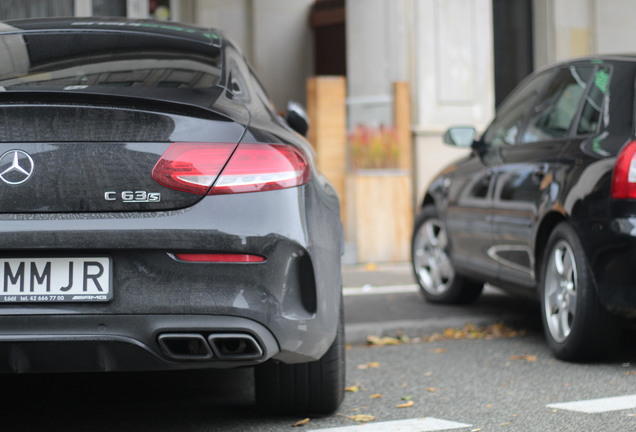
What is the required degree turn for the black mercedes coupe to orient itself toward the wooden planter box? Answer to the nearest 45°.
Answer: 0° — it already faces it

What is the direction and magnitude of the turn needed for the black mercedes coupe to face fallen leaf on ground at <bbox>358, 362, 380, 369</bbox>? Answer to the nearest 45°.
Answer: approximately 45° to its right

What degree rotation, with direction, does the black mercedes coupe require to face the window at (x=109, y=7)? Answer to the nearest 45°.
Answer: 0° — it already faces it

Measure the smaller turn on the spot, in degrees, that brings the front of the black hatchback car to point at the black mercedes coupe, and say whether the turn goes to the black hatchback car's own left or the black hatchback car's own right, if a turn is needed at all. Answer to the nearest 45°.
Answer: approximately 90° to the black hatchback car's own left

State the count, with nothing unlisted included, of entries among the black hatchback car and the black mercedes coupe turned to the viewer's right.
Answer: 0

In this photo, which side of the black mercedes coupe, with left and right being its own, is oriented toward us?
back

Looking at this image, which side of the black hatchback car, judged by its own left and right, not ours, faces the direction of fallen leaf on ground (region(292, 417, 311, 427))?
left

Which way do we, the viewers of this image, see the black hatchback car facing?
facing away from the viewer and to the left of the viewer

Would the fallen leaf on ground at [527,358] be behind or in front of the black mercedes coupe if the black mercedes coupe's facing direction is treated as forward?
in front

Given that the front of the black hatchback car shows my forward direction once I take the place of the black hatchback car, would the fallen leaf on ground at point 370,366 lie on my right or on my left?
on my left
